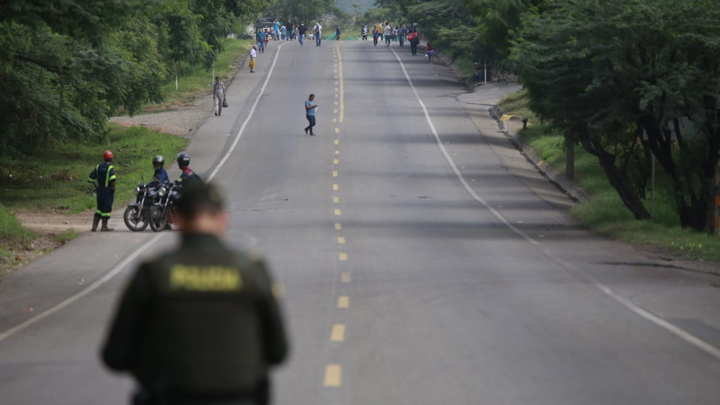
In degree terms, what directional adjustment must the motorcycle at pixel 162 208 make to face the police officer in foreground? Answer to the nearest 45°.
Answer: approximately 45° to its left

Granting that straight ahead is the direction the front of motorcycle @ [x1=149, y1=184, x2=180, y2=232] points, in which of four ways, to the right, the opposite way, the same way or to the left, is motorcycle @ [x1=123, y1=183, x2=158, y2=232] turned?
the same way

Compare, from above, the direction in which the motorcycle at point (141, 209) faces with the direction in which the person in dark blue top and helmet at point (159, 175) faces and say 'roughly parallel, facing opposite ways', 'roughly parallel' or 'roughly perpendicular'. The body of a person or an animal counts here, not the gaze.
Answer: roughly parallel

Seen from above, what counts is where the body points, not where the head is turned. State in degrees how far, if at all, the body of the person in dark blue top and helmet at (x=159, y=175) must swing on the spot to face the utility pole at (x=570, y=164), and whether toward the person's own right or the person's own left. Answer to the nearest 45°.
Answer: approximately 180°

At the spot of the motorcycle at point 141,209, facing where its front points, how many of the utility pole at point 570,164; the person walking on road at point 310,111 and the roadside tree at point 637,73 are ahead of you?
0

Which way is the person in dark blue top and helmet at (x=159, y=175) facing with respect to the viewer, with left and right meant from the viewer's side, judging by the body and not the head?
facing the viewer and to the left of the viewer

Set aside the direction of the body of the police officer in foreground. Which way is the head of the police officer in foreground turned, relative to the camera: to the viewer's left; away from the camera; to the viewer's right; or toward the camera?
away from the camera

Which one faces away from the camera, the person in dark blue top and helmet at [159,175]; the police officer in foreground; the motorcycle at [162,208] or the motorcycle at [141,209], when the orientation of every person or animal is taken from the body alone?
the police officer in foreground

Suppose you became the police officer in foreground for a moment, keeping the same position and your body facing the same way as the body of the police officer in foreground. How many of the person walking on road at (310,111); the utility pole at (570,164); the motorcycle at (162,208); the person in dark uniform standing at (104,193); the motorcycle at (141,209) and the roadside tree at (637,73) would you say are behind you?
0

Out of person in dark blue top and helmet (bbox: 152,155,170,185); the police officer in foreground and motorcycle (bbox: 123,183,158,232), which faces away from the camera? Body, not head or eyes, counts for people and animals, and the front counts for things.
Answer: the police officer in foreground

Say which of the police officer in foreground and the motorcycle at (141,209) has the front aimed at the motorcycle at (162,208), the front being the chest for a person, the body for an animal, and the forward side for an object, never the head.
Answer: the police officer in foreground

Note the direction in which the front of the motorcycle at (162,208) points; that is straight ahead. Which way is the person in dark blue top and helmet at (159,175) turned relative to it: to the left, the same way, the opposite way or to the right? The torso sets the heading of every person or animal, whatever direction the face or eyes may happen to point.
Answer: the same way

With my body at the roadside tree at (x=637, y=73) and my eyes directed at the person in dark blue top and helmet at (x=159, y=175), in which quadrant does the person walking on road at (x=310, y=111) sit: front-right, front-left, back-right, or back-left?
front-right

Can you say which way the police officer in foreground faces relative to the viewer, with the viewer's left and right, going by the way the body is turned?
facing away from the viewer

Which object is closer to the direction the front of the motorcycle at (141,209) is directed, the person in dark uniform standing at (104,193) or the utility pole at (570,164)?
the person in dark uniform standing

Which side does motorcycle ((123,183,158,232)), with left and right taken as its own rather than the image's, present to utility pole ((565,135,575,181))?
back

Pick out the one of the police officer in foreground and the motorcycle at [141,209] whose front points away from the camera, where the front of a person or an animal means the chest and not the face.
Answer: the police officer in foreground
